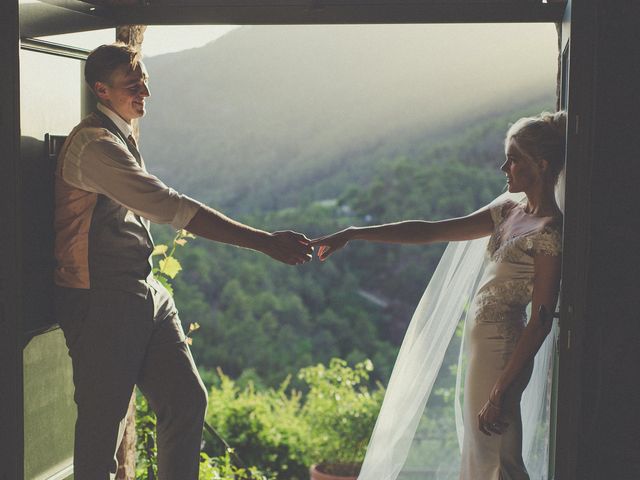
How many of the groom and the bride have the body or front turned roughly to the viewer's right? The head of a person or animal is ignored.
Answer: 1

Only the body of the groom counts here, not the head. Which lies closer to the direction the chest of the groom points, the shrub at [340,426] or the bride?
the bride

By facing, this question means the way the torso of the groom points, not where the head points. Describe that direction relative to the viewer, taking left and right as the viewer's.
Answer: facing to the right of the viewer

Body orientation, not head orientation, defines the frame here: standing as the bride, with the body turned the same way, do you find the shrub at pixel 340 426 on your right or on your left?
on your right

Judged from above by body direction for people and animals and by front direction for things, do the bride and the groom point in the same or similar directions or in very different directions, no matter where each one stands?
very different directions

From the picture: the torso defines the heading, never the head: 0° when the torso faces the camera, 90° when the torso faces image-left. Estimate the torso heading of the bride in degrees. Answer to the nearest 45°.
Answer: approximately 45°

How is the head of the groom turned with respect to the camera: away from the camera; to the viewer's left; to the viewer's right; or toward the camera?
to the viewer's right

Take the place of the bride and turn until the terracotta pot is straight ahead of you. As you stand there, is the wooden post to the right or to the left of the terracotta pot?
left

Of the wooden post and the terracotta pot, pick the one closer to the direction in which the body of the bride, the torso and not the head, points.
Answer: the wooden post

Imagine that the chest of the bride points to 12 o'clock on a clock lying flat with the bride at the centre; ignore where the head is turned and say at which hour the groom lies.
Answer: The groom is roughly at 1 o'clock from the bride.
